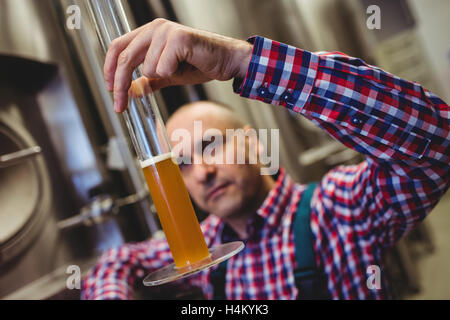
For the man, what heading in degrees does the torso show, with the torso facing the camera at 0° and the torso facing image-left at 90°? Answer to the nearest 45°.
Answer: approximately 45°
